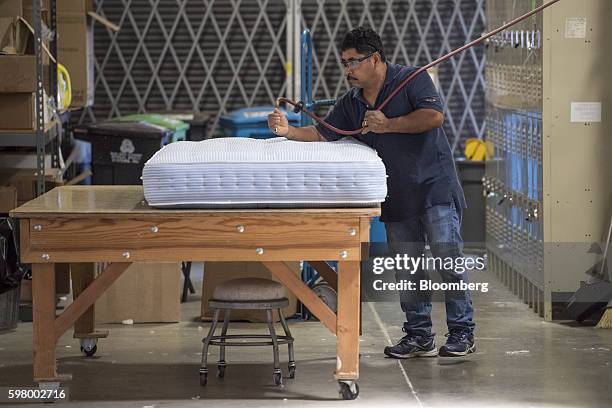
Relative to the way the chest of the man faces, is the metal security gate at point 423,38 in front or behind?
behind

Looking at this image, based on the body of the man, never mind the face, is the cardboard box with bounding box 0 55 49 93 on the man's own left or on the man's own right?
on the man's own right

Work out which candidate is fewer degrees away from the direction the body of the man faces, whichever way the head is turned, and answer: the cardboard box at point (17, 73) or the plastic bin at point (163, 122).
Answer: the cardboard box

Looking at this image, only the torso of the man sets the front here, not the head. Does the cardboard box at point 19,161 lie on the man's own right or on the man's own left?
on the man's own right

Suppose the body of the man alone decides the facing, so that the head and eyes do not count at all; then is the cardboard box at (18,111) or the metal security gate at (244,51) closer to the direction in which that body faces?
the cardboard box

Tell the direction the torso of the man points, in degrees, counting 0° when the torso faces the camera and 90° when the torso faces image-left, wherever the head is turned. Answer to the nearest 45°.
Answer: approximately 45°

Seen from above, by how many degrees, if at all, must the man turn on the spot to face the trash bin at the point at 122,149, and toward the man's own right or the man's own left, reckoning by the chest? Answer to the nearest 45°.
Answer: approximately 90° to the man's own right
